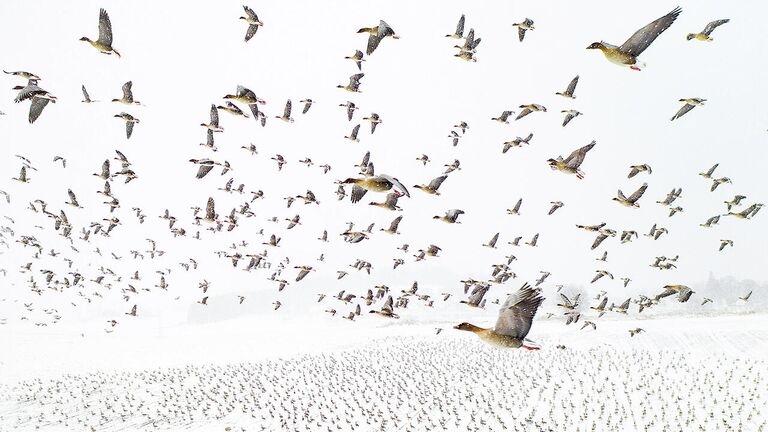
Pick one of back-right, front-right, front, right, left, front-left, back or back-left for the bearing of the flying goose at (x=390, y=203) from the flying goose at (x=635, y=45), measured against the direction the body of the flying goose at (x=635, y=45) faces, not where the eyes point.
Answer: front-right

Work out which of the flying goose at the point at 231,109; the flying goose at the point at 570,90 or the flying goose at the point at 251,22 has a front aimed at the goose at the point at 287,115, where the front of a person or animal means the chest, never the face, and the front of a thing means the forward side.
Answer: the flying goose at the point at 570,90

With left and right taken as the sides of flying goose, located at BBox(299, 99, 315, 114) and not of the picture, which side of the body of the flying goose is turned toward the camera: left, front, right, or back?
left

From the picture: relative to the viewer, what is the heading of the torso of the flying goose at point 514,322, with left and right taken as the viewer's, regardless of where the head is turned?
facing to the left of the viewer

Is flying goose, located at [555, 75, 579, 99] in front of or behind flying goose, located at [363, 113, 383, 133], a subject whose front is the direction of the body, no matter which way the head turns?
behind

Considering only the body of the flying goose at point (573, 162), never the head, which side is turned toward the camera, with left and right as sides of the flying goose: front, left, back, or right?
left

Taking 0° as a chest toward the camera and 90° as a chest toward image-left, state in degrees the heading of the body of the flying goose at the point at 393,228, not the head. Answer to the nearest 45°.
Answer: approximately 90°

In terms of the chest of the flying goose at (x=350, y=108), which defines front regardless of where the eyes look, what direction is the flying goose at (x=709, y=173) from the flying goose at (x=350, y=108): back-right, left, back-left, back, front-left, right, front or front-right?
back

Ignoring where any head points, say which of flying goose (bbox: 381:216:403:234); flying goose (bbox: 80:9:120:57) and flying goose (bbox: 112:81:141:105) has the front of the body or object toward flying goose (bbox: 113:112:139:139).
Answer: flying goose (bbox: 381:216:403:234)

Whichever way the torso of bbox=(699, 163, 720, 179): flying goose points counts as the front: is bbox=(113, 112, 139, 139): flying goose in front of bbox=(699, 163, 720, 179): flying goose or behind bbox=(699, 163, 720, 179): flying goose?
in front
